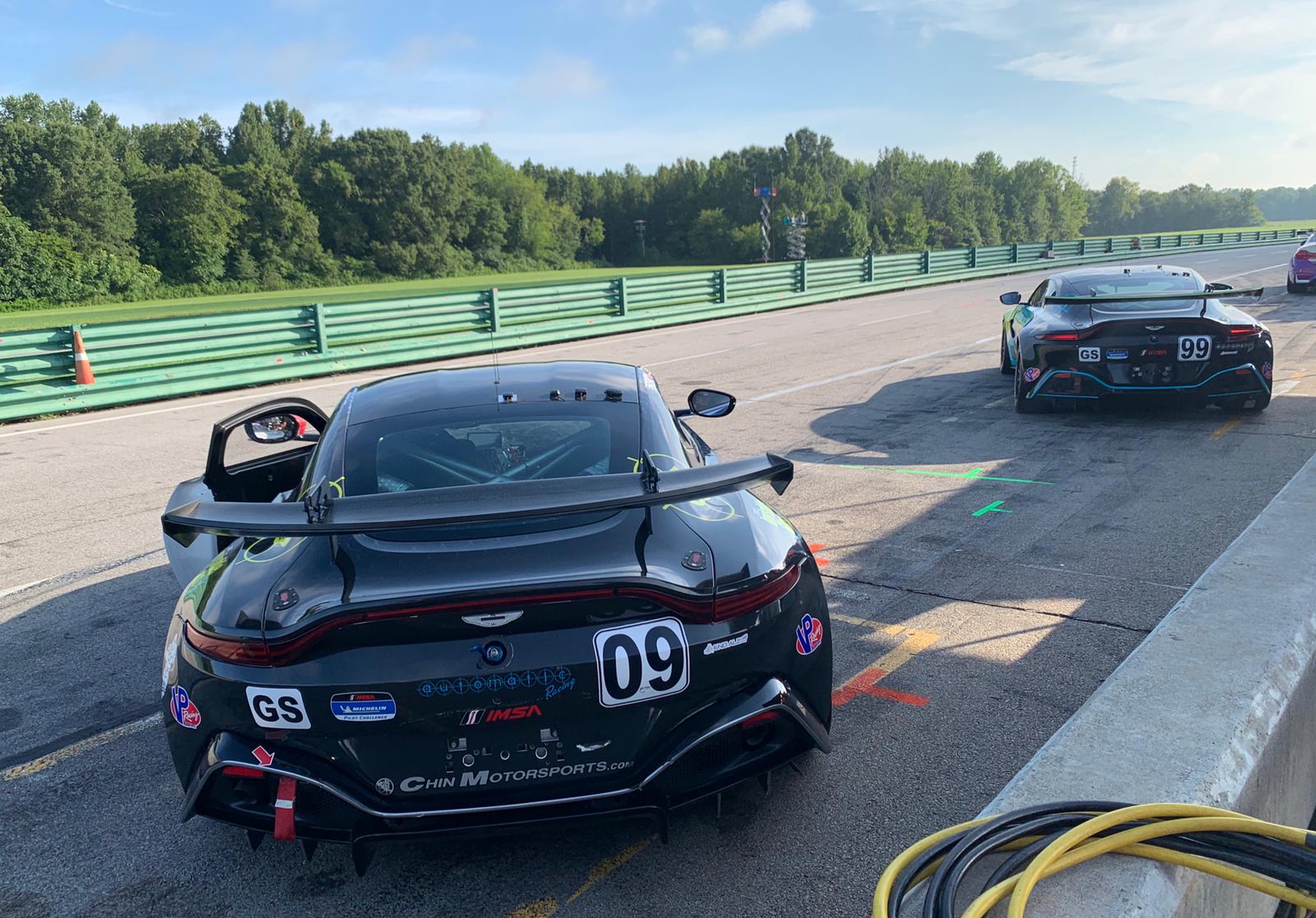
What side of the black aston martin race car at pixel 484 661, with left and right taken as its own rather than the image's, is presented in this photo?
back

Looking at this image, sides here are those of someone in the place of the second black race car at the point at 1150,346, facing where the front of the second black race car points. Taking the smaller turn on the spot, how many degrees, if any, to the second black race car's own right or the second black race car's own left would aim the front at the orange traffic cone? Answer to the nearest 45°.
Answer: approximately 90° to the second black race car's own left

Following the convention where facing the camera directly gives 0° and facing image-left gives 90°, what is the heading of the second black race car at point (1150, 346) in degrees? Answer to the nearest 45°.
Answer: approximately 180°

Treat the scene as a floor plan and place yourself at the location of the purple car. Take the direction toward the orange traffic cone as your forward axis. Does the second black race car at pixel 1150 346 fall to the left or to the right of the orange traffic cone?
left

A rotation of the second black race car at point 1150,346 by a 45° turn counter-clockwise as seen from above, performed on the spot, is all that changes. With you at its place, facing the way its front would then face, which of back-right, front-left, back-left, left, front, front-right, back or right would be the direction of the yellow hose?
back-left

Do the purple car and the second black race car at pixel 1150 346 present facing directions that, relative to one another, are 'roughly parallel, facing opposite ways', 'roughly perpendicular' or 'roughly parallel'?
roughly parallel

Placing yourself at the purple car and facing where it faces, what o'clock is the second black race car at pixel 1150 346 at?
The second black race car is roughly at 6 o'clock from the purple car.

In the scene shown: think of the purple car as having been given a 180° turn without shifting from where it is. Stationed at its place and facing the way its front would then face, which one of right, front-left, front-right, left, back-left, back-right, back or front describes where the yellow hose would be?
front

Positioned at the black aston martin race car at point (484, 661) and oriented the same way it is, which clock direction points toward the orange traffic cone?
The orange traffic cone is roughly at 11 o'clock from the black aston martin race car.

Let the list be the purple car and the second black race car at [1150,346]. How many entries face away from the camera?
2

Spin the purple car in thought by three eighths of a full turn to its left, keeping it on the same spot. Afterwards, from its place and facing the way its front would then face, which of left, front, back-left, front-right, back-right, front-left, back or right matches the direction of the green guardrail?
front

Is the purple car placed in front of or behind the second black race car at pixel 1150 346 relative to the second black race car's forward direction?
in front

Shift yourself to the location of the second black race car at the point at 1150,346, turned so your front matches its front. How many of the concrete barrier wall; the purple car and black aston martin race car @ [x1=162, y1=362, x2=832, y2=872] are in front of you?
1

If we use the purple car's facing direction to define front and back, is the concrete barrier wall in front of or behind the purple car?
behind

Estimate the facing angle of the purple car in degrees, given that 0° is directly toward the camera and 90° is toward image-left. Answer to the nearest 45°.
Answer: approximately 180°
